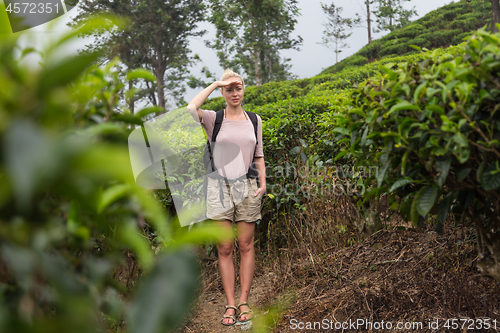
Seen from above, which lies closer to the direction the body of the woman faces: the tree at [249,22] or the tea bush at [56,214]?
the tea bush

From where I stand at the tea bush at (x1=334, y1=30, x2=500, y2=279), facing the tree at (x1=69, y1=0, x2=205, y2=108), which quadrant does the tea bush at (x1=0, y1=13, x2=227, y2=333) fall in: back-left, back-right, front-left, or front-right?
back-left

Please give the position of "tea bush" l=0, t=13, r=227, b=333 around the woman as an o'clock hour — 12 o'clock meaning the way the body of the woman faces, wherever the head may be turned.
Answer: The tea bush is roughly at 12 o'clock from the woman.

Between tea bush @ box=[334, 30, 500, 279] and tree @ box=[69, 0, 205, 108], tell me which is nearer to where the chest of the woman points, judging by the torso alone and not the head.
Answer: the tea bush

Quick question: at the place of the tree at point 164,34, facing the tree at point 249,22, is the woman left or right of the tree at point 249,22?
right

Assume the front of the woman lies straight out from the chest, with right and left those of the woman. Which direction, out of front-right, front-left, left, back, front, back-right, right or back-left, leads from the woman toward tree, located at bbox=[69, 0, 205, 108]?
back

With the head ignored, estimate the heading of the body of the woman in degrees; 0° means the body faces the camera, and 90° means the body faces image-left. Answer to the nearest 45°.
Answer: approximately 0°

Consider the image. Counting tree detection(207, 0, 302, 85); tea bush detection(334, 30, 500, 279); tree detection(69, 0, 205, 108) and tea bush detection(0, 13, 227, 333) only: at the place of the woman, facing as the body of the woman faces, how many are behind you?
2
